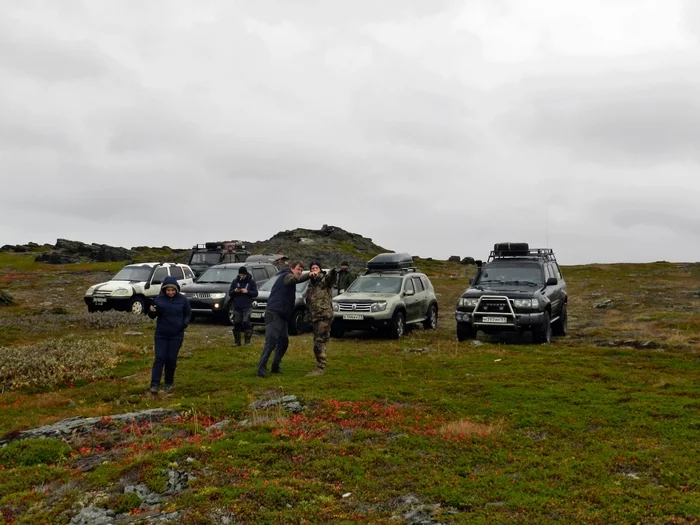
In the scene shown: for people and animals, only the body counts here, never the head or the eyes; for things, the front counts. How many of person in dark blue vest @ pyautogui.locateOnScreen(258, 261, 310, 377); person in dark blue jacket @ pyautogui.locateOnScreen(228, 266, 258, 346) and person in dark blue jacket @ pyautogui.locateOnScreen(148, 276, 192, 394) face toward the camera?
2

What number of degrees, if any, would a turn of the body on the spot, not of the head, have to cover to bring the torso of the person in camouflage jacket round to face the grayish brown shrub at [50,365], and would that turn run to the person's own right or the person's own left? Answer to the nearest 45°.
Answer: approximately 45° to the person's own right

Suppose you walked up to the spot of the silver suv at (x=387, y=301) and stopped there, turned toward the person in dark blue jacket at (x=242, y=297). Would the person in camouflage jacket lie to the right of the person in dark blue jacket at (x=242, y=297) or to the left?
left

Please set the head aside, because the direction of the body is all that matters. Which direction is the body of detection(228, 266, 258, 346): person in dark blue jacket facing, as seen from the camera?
toward the camera

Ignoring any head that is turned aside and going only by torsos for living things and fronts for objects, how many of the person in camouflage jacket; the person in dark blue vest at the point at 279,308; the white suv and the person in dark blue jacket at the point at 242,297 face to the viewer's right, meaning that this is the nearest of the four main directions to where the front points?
1

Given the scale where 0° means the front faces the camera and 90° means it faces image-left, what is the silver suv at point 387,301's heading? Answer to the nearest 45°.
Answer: approximately 45°

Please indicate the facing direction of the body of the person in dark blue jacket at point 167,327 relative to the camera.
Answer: toward the camera

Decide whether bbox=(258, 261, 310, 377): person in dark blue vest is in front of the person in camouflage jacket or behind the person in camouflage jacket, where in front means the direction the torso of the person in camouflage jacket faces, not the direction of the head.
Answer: in front

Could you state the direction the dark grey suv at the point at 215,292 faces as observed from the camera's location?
facing the viewer and to the left of the viewer

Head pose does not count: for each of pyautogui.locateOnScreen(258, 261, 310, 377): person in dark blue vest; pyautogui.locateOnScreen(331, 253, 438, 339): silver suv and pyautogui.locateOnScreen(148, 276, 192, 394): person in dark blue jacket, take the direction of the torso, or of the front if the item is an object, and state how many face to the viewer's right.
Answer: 1

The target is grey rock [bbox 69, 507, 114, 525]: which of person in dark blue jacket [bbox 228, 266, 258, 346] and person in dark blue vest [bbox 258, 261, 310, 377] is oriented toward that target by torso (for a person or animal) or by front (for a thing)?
person in dark blue jacket [bbox 228, 266, 258, 346]

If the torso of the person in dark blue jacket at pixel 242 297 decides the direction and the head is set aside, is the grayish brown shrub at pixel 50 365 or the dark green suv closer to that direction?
the grayish brown shrub

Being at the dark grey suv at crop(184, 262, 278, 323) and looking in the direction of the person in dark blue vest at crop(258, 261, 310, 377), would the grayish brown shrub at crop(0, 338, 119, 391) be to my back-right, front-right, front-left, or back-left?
front-right
